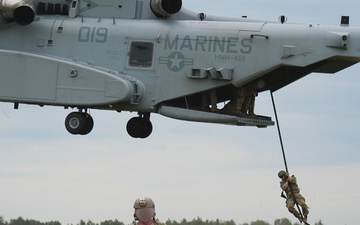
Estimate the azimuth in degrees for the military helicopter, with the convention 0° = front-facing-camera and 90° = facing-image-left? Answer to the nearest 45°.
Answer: approximately 90°
